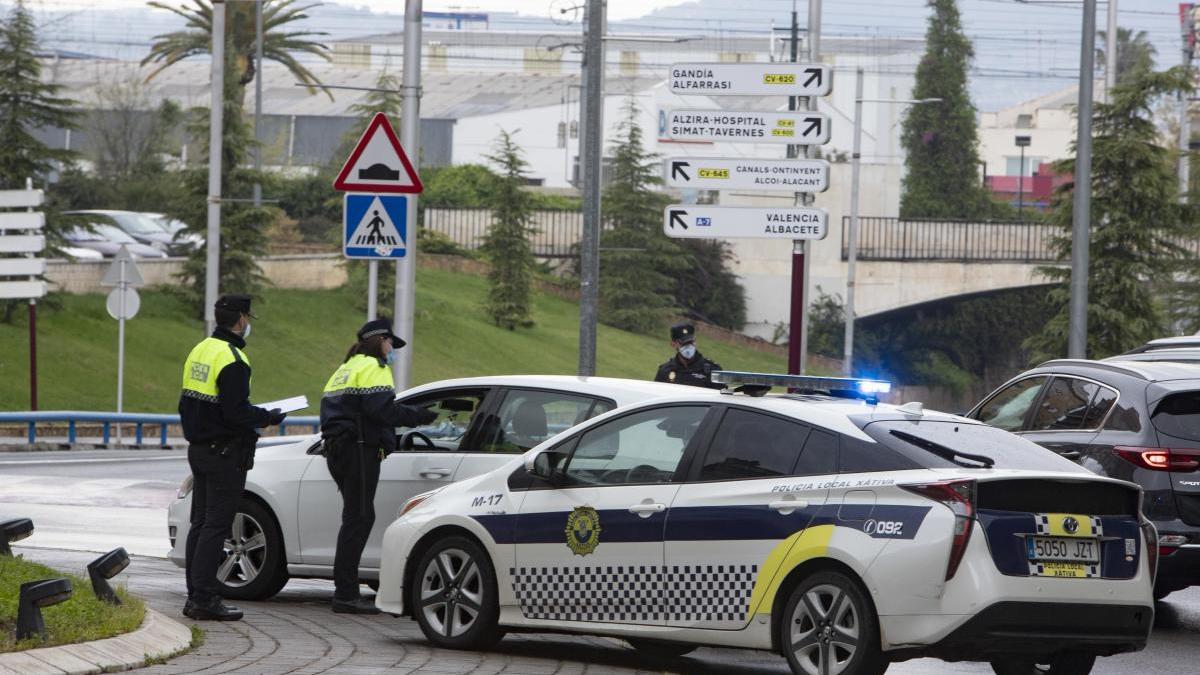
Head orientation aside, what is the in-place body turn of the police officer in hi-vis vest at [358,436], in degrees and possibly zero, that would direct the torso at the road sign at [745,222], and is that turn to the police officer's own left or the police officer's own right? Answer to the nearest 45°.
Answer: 0° — they already face it

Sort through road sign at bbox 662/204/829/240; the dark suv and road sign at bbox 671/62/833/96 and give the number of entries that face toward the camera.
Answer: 2

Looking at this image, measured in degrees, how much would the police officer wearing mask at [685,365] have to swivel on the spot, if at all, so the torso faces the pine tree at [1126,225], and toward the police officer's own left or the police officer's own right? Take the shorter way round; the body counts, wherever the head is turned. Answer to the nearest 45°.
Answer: approximately 180°

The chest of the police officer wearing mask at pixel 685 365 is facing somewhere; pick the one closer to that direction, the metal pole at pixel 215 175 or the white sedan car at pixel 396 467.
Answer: the white sedan car

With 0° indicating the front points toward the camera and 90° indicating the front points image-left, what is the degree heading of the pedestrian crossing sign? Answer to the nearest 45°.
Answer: approximately 0°

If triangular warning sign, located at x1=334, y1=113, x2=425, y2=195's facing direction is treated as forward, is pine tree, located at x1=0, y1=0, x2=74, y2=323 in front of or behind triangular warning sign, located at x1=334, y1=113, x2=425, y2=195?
behind

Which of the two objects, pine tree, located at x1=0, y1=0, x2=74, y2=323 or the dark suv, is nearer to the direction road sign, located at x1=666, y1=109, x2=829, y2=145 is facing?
the dark suv

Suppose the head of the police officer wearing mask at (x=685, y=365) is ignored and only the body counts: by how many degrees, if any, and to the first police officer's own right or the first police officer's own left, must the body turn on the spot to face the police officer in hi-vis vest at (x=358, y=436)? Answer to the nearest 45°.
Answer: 0° — they already face them

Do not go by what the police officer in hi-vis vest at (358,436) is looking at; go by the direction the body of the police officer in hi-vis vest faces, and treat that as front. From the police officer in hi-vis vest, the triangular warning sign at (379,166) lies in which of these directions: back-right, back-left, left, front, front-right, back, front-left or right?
front-left
